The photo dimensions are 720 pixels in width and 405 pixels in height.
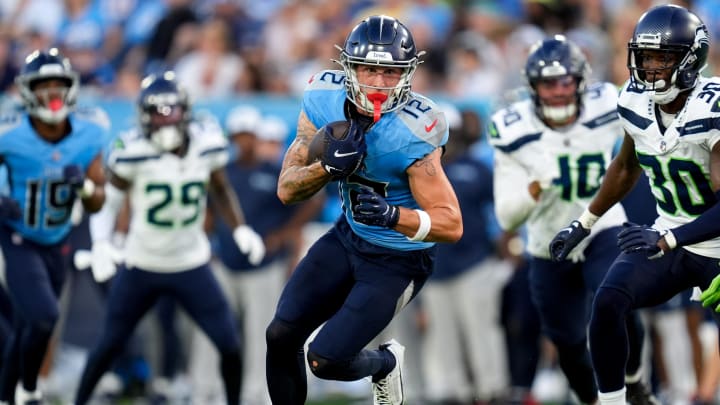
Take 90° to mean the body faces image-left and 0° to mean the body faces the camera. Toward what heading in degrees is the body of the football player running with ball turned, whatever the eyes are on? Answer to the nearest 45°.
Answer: approximately 45°
